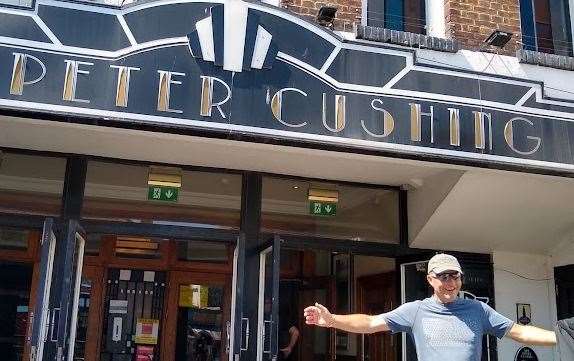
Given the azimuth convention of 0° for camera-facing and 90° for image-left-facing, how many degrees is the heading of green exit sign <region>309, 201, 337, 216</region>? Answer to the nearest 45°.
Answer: approximately 0°

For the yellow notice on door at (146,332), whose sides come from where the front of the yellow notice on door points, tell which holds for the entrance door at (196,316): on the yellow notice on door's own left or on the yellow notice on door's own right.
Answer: on the yellow notice on door's own left

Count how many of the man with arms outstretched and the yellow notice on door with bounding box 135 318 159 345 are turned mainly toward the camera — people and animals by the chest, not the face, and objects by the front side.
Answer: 2

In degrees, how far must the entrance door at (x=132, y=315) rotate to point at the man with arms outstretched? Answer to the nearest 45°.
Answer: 0° — it already faces them

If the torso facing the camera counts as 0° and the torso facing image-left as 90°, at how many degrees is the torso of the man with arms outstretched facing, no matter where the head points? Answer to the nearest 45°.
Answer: approximately 0°

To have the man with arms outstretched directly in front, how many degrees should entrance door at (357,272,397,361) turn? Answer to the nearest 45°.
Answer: approximately 45° to its left

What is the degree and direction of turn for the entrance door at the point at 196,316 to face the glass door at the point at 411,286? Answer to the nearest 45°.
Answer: approximately 45° to its left

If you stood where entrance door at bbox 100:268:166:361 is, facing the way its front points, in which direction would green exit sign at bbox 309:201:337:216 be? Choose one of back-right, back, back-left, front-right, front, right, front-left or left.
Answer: front-left

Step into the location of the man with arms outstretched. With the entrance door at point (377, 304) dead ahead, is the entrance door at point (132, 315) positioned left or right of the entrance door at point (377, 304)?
left

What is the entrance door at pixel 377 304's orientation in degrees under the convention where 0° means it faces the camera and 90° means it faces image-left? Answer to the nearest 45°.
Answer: approximately 45°

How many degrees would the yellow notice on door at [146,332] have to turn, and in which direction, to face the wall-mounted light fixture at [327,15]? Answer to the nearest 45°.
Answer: approximately 45° to its left
